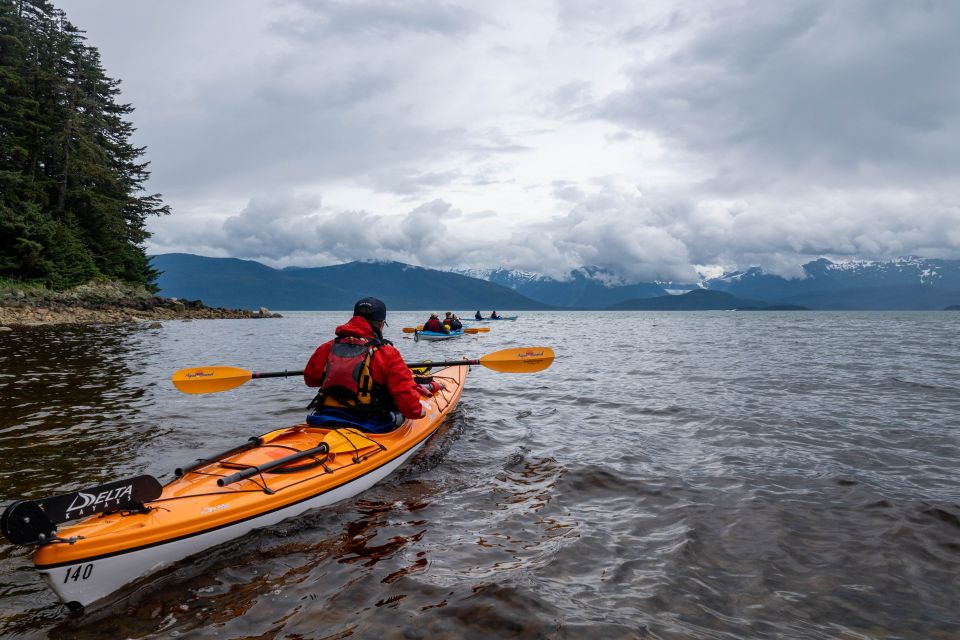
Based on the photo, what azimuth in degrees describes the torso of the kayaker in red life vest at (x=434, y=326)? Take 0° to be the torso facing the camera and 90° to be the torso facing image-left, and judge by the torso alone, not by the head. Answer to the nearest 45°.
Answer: approximately 225°

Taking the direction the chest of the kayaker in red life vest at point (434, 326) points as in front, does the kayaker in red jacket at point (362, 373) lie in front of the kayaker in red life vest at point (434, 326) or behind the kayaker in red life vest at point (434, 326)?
behind

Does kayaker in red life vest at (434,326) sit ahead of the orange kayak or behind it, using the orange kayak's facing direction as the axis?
ahead

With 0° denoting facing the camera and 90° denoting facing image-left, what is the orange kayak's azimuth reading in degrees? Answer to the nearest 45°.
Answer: approximately 225°
